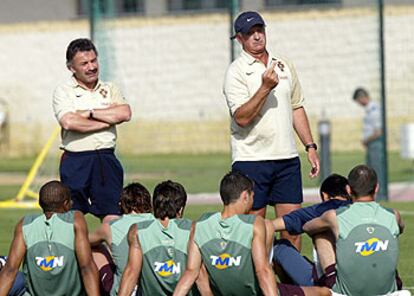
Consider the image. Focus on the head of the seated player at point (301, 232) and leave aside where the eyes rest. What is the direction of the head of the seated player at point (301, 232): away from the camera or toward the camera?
away from the camera

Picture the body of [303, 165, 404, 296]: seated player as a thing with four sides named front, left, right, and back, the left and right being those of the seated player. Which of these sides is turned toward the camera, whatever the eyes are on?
back

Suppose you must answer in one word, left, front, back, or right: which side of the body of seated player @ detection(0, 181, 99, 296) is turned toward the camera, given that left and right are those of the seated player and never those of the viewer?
back

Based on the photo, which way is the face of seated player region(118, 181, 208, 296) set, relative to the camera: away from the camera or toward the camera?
away from the camera

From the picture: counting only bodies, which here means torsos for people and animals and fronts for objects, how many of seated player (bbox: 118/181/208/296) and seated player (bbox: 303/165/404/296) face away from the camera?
2

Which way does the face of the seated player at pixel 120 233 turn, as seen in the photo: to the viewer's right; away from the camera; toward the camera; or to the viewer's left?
away from the camera

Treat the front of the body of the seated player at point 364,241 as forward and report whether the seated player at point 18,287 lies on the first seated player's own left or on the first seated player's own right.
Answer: on the first seated player's own left

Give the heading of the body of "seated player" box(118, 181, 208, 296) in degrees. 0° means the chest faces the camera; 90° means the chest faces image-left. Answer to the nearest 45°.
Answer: approximately 180°

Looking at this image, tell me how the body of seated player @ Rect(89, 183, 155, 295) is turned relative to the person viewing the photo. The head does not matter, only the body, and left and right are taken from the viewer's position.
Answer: facing away from the viewer and to the left of the viewer

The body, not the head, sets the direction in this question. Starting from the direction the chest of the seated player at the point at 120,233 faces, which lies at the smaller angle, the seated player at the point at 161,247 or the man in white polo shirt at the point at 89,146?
the man in white polo shirt

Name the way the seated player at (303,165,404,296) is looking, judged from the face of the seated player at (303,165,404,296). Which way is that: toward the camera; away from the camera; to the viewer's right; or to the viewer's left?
away from the camera
